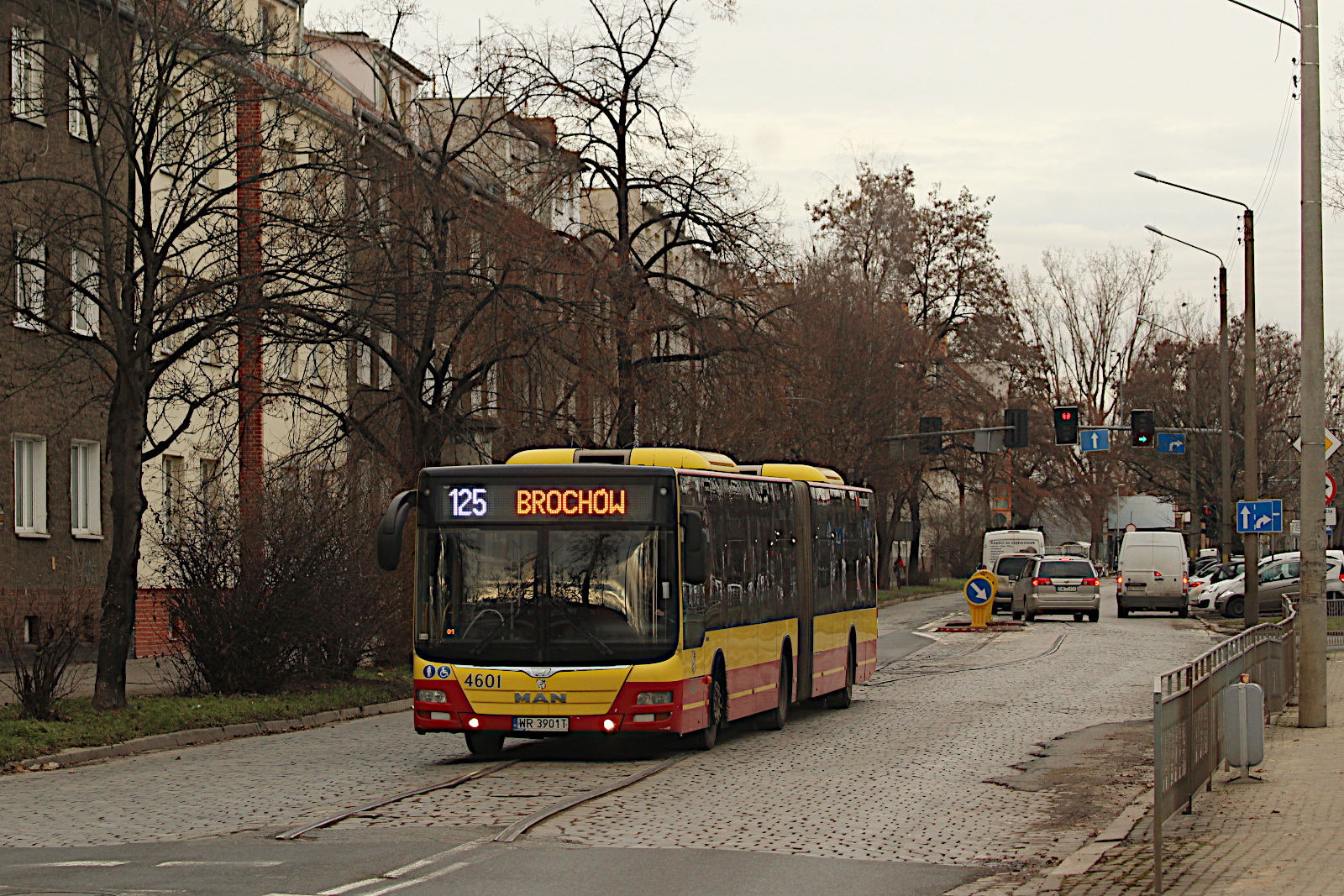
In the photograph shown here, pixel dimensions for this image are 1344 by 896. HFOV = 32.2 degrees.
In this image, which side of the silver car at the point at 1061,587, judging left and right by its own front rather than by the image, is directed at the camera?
back

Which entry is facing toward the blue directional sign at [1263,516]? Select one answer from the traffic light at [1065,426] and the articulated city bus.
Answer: the traffic light

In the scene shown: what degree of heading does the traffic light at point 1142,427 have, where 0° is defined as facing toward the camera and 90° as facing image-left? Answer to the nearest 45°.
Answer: approximately 0°

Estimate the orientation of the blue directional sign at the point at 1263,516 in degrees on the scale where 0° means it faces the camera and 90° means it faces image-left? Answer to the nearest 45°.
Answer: approximately 0°

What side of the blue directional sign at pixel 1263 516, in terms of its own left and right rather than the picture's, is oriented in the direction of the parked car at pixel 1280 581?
back
